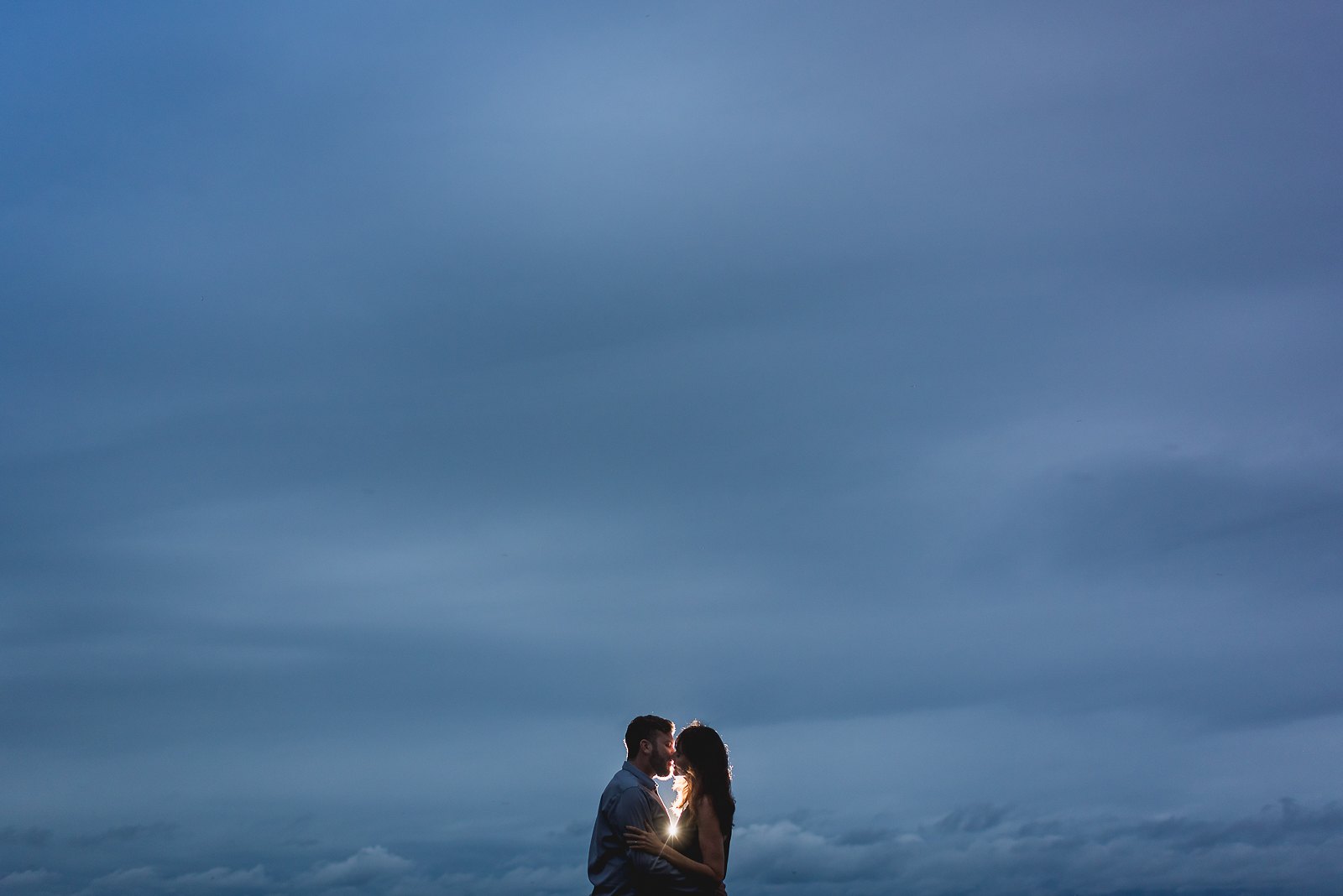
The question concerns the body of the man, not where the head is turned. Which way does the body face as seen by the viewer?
to the viewer's right

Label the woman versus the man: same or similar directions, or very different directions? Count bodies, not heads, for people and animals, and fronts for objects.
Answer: very different directions

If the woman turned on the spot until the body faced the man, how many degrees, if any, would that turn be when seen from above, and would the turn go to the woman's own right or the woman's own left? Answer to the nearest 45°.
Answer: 0° — they already face them

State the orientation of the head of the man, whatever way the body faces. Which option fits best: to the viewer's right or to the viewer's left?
to the viewer's right

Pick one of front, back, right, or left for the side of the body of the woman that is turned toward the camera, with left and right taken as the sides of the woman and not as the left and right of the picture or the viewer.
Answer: left

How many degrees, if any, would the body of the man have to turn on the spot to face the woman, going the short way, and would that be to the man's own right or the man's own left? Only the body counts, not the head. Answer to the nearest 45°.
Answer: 0° — they already face them

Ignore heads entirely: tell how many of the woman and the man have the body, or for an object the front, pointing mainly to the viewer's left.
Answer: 1
